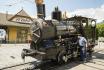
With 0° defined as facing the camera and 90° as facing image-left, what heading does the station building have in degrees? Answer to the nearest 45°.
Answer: approximately 0°

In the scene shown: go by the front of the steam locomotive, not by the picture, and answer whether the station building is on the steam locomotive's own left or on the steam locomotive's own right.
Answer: on the steam locomotive's own right

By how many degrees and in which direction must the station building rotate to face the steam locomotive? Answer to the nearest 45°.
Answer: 0° — it already faces it

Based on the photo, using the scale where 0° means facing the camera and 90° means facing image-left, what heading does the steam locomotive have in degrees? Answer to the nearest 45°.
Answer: approximately 45°

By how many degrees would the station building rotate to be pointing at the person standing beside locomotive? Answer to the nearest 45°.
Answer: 0° — it already faces them

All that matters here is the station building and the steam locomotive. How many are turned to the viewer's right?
0
